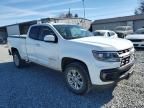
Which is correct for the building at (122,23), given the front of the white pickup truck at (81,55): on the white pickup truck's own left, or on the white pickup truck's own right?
on the white pickup truck's own left

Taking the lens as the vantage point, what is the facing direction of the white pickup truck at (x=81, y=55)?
facing the viewer and to the right of the viewer
